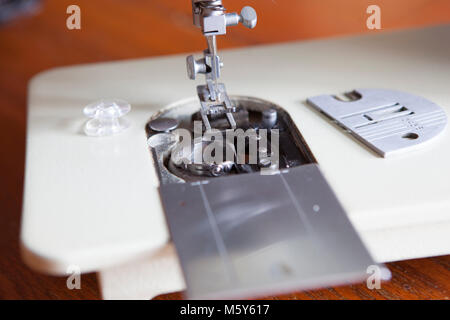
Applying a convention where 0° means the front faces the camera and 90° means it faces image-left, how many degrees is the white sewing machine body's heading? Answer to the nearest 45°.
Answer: approximately 0°
